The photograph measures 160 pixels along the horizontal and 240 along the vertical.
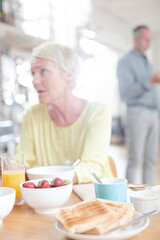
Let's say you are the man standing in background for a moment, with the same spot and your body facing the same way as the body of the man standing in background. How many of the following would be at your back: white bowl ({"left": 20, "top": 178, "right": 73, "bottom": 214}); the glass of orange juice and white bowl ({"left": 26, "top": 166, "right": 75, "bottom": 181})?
0

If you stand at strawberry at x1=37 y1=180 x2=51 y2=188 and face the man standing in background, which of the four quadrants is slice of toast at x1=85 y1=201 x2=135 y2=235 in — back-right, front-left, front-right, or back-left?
back-right

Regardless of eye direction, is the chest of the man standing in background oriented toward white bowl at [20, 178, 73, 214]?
no

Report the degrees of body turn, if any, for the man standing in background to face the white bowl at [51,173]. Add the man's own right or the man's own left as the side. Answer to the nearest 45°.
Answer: approximately 45° to the man's own right

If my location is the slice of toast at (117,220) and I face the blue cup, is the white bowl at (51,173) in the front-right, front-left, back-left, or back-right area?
front-left

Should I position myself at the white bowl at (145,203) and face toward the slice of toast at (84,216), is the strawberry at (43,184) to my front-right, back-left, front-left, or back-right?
front-right

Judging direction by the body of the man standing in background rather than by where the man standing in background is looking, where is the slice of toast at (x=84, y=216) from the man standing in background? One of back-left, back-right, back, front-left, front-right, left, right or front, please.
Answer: front-right

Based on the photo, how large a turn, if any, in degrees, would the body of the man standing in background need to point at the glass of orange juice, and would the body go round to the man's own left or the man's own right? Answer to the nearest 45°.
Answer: approximately 45° to the man's own right

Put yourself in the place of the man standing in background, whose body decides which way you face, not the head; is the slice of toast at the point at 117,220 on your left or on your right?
on your right
